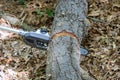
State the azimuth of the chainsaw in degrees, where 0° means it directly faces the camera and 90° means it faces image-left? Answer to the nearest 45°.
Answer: approximately 270°
